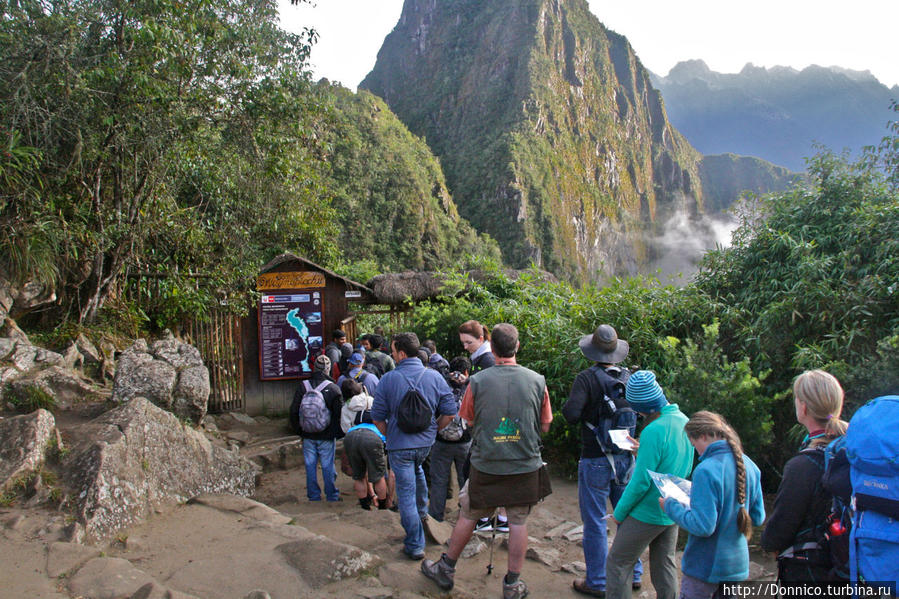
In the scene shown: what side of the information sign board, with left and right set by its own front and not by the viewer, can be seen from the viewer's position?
front

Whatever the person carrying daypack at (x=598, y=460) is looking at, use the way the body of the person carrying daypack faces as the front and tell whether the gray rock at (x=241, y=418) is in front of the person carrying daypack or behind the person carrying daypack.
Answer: in front

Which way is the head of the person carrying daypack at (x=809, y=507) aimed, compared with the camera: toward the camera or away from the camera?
away from the camera

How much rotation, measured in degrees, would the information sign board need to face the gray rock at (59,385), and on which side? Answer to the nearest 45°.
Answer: approximately 45° to its right

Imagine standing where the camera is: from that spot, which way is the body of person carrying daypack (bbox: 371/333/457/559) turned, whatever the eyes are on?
away from the camera

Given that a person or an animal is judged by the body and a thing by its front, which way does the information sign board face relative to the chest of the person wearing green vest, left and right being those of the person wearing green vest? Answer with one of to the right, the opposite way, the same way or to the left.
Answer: the opposite way

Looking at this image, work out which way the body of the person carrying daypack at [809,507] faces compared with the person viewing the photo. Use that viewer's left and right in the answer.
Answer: facing away from the viewer and to the left of the viewer

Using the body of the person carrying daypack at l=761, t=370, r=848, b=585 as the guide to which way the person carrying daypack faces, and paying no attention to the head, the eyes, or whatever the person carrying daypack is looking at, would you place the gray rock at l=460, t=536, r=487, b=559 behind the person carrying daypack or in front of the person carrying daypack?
in front

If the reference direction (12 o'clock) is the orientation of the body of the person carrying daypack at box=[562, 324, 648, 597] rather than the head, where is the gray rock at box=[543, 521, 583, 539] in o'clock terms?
The gray rock is roughly at 1 o'clock from the person carrying daypack.

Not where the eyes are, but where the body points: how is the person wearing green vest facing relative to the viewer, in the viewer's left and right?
facing away from the viewer

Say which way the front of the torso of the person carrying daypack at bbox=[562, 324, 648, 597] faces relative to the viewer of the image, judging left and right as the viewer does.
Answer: facing away from the viewer and to the left of the viewer

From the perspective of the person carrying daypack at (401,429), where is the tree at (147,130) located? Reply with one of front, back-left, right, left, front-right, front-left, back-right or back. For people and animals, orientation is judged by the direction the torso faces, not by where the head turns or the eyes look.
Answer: front-left

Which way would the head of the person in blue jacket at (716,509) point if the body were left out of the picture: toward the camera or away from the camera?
away from the camera
